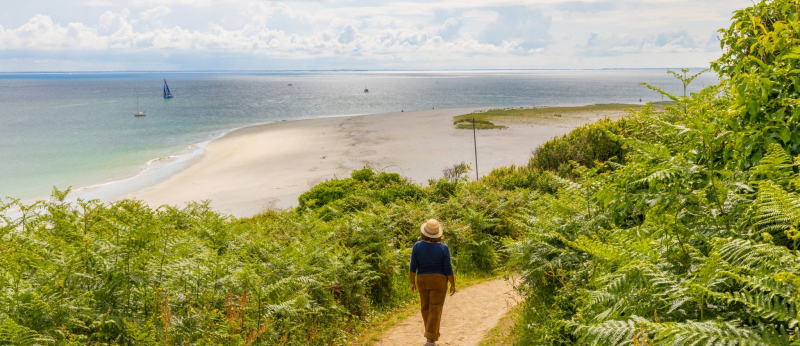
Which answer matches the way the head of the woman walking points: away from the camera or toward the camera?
away from the camera

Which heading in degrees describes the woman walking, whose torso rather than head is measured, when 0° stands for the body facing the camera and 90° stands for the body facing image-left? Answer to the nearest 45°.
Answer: approximately 180°

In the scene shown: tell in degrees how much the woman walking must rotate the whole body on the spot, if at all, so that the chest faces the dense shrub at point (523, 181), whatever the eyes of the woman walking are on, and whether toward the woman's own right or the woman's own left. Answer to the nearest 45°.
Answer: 0° — they already face it
